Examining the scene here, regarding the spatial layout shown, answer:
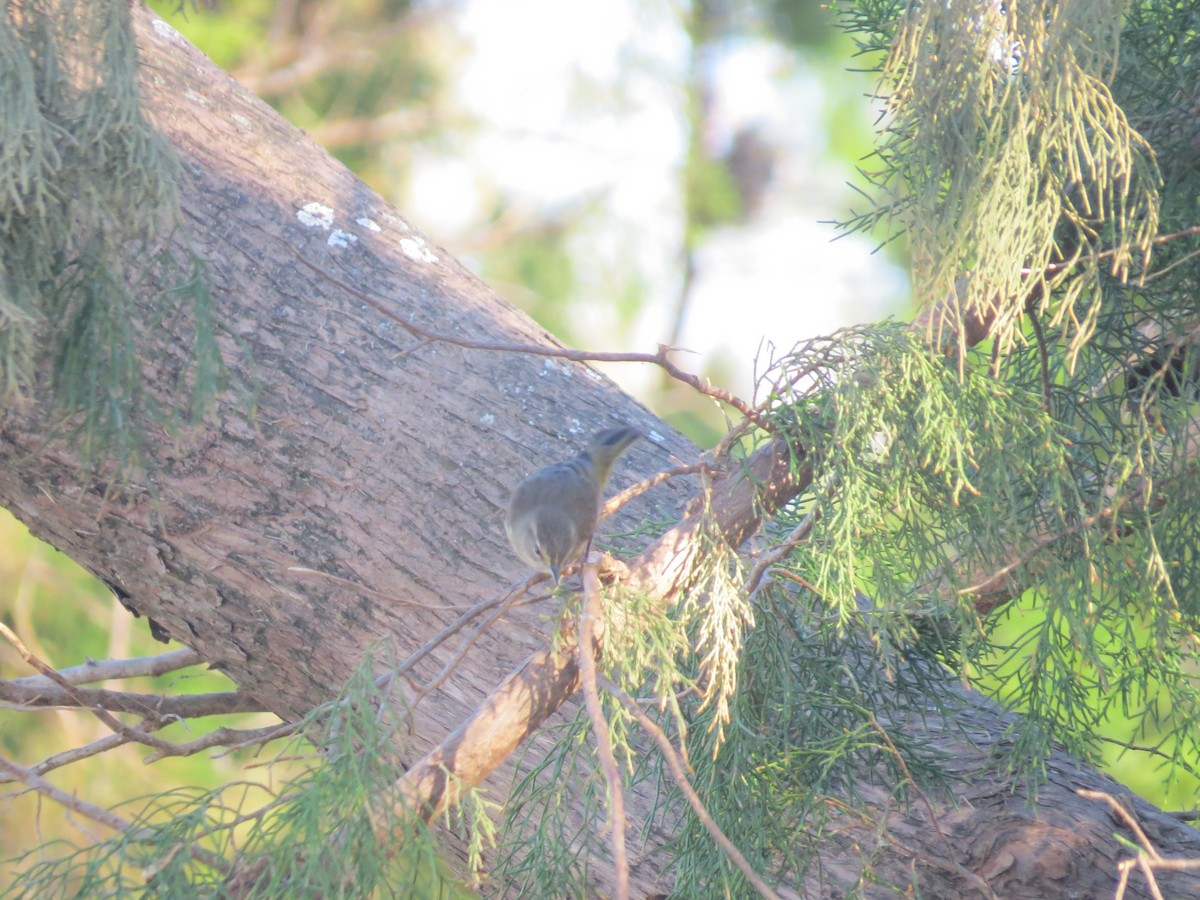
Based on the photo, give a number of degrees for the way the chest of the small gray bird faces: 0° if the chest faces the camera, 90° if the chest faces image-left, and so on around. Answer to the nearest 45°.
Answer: approximately 45°

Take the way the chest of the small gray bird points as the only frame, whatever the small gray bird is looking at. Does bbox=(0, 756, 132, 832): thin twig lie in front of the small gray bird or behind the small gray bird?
in front

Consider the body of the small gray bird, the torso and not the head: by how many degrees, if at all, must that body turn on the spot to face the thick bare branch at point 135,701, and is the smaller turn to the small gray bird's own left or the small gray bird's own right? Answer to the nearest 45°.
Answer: approximately 90° to the small gray bird's own right

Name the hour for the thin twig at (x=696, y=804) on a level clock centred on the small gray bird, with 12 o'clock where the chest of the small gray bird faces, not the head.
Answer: The thin twig is roughly at 10 o'clock from the small gray bird.
